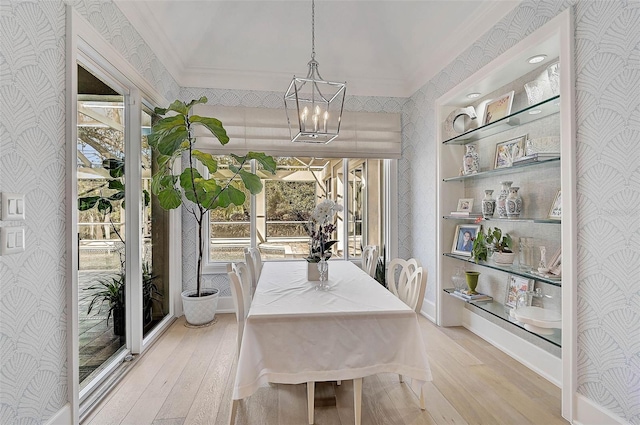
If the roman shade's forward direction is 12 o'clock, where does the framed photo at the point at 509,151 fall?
The framed photo is roughly at 10 o'clock from the roman shade.

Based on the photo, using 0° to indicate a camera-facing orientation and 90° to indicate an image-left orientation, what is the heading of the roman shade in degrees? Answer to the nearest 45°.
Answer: approximately 0°

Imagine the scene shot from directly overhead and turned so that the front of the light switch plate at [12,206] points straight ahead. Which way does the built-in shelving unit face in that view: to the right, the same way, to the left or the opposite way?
the opposite way

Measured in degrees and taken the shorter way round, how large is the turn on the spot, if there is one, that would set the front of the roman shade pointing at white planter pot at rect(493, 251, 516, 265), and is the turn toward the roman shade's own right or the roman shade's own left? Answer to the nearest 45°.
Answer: approximately 45° to the roman shade's own left

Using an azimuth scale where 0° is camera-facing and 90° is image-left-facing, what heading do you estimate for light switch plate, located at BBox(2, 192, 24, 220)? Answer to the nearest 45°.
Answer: approximately 315°

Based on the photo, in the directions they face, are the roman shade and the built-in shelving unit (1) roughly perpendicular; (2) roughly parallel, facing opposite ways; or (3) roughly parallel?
roughly perpendicular

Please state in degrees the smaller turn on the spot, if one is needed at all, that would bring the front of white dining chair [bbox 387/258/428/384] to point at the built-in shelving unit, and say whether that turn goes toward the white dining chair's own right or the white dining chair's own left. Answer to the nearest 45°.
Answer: approximately 180°
